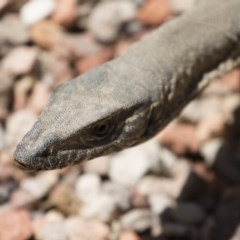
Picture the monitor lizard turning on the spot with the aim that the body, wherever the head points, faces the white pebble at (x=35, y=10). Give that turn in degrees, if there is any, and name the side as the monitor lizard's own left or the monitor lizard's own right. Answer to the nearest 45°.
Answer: approximately 135° to the monitor lizard's own right

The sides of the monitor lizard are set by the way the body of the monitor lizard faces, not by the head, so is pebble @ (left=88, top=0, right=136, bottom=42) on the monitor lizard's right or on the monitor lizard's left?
on the monitor lizard's right

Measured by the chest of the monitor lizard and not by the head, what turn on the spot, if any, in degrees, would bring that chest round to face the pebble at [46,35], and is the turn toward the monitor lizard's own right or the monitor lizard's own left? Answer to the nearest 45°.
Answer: approximately 135° to the monitor lizard's own right

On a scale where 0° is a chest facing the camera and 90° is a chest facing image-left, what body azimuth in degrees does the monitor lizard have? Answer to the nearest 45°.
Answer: approximately 45°

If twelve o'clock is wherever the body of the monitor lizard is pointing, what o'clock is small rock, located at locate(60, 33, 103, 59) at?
The small rock is roughly at 4 o'clock from the monitor lizard.

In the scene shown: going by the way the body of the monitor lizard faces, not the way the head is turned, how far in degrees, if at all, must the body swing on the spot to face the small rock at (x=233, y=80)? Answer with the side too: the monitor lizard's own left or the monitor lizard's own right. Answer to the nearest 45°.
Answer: approximately 180°
